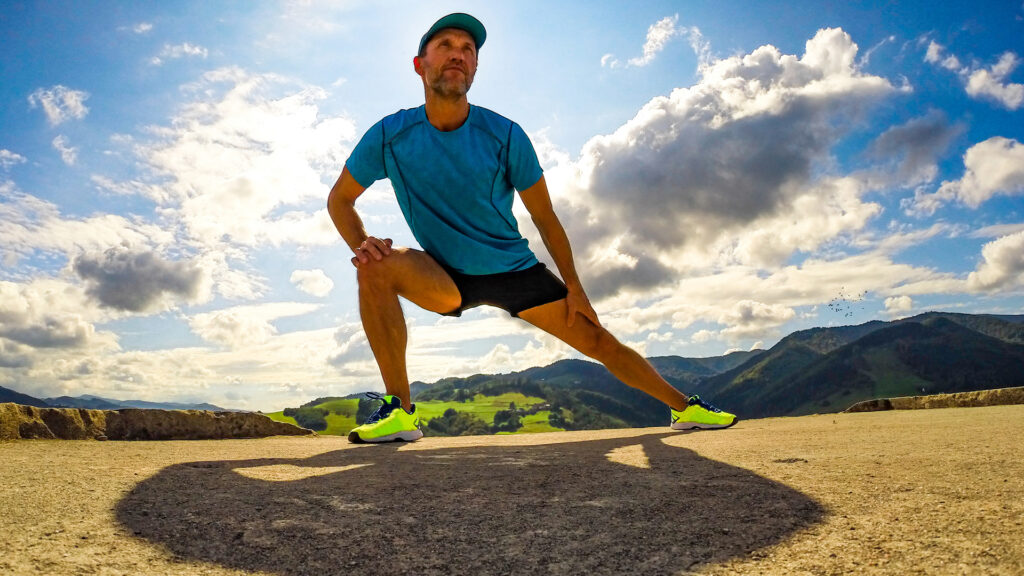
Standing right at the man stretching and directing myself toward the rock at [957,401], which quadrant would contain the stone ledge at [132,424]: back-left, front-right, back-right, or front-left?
back-left

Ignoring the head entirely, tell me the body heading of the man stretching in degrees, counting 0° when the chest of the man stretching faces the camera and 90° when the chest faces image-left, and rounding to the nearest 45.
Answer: approximately 0°

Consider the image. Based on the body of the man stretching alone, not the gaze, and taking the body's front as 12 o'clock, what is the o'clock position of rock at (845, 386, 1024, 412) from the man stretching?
The rock is roughly at 8 o'clock from the man stretching.

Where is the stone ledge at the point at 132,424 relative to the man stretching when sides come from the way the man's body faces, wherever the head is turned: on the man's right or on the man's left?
on the man's right
